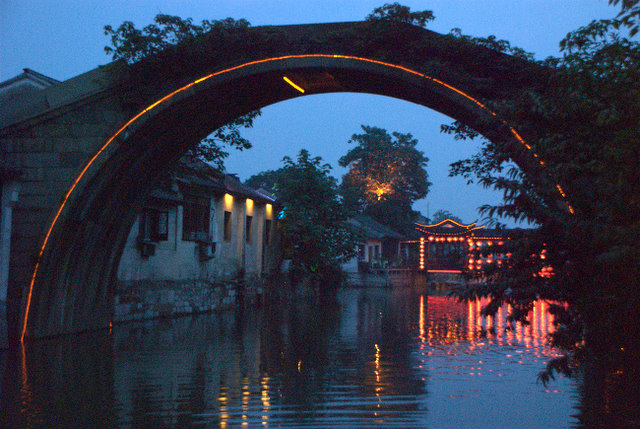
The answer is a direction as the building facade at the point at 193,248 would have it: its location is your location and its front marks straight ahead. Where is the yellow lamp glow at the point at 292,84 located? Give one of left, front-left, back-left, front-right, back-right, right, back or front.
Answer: front-right

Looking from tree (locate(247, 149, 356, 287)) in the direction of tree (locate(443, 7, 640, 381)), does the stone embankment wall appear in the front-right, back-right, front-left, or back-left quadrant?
front-right

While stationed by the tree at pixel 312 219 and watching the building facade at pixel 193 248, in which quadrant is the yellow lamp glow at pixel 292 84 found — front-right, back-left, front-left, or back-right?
front-left

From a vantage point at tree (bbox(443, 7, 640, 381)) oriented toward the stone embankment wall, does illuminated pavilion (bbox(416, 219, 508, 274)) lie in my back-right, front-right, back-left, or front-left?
front-right

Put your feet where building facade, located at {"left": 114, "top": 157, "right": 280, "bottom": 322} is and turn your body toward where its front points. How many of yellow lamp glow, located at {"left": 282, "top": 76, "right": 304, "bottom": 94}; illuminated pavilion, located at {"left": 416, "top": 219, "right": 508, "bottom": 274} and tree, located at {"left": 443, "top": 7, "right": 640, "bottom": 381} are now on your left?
1

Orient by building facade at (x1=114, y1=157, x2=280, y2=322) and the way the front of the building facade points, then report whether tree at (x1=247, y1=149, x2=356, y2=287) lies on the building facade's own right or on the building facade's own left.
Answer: on the building facade's own left

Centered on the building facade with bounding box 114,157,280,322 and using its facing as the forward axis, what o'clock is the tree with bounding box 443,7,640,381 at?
The tree is roughly at 1 o'clock from the building facade.

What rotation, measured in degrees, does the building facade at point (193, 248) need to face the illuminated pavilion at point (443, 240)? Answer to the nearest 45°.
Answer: approximately 90° to its left

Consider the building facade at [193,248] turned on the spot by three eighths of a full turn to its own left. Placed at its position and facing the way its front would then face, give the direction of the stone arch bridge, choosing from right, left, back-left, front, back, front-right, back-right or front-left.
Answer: back

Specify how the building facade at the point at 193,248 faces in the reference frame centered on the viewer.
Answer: facing the viewer and to the right of the viewer
